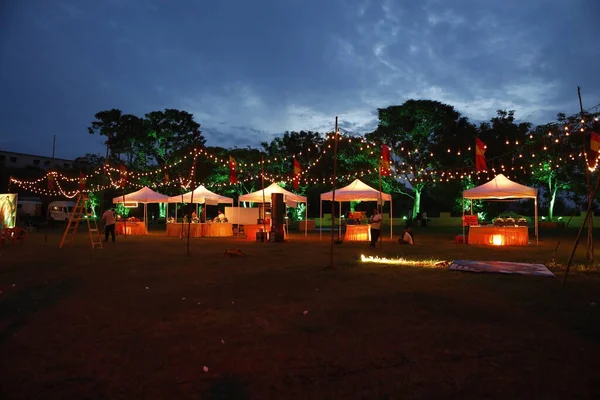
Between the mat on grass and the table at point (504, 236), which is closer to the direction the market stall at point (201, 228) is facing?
the mat on grass

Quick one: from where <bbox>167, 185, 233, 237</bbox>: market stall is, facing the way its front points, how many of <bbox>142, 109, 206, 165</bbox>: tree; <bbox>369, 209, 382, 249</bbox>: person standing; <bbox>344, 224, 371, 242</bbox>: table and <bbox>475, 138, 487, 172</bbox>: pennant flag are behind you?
1

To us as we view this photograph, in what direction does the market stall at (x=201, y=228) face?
facing the viewer

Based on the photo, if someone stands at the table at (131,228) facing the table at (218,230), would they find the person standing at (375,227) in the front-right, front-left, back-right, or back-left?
front-right

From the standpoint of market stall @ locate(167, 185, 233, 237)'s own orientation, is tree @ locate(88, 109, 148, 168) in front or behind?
behind

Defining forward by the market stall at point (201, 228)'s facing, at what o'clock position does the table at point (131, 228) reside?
The table is roughly at 4 o'clock from the market stall.

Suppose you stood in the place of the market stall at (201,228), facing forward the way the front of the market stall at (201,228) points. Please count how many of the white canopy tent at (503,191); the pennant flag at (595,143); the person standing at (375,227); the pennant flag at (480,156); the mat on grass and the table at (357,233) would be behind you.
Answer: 0

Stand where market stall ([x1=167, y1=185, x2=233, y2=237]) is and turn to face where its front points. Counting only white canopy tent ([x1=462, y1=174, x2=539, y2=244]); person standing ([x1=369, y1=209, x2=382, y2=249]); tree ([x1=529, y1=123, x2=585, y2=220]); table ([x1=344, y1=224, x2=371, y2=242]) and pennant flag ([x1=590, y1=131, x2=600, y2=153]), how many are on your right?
0

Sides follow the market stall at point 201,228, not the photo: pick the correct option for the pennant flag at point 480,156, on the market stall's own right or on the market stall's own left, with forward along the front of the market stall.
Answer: on the market stall's own left

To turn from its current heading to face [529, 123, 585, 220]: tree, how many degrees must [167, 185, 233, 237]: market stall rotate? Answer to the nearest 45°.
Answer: approximately 90° to its left

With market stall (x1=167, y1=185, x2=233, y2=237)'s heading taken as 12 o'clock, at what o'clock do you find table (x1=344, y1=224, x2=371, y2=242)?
The table is roughly at 10 o'clock from the market stall.

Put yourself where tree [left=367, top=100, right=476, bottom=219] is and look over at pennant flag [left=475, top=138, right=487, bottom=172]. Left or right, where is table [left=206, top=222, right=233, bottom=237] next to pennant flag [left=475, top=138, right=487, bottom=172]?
right

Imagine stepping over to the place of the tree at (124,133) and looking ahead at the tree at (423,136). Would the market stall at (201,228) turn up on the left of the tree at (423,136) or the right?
right

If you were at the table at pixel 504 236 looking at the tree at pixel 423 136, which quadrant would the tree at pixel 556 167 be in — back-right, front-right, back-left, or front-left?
front-right

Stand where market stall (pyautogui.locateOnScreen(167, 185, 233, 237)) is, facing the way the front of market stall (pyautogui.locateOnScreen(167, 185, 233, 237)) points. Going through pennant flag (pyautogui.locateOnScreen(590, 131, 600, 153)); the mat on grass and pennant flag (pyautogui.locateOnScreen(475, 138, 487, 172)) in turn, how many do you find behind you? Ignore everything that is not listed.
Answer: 0

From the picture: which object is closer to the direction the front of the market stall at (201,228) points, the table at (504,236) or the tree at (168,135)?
the table

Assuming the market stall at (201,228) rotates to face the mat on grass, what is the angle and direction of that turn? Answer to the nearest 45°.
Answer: approximately 45° to its left

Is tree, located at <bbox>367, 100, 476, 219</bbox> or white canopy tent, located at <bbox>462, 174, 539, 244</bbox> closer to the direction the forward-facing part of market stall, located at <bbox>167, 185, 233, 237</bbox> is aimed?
the white canopy tent

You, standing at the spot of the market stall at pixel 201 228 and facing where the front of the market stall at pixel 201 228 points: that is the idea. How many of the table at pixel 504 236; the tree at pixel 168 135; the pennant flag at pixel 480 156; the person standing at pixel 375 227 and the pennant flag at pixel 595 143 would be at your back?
1

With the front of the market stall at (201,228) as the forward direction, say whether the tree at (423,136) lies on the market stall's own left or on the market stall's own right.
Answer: on the market stall's own left
